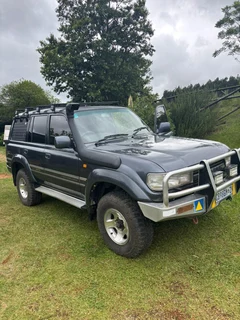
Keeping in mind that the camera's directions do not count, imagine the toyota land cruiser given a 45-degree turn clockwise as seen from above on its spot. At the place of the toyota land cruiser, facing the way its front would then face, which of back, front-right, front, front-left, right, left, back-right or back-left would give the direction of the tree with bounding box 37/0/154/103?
back

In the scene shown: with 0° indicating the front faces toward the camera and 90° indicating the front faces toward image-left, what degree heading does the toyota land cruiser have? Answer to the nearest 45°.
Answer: approximately 315°

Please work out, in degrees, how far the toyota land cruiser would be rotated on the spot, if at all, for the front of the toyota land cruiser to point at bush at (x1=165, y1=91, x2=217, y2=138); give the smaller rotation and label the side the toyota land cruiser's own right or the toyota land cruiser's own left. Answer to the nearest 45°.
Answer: approximately 135° to the toyota land cruiser's own left

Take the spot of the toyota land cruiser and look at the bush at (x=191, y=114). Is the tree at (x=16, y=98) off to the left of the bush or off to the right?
left

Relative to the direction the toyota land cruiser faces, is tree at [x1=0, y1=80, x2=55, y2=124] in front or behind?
behind
